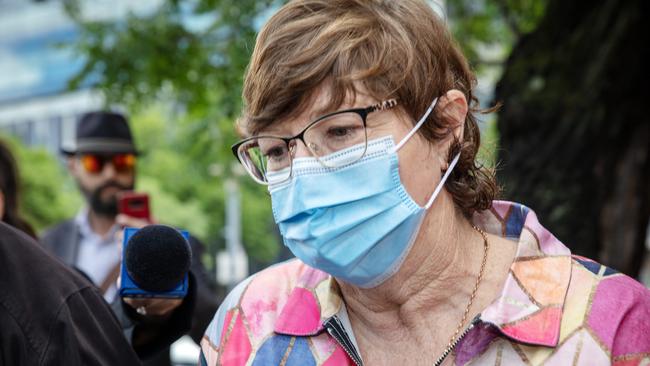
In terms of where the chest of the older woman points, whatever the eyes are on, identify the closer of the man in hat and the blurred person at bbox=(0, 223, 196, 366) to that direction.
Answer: the blurred person

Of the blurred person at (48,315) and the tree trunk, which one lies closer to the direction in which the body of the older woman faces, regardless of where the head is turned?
the blurred person

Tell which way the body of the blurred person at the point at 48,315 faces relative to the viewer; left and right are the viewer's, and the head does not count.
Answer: facing away from the viewer and to the right of the viewer

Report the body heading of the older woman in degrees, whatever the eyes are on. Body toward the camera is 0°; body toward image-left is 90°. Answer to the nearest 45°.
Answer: approximately 45°

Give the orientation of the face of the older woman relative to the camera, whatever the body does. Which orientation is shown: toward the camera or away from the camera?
toward the camera

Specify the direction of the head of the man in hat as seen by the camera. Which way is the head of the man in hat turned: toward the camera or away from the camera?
toward the camera

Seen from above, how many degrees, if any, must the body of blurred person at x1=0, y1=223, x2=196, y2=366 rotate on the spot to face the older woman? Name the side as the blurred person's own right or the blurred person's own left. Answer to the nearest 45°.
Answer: approximately 45° to the blurred person's own right

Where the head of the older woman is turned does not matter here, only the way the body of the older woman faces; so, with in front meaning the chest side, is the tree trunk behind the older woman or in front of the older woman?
behind

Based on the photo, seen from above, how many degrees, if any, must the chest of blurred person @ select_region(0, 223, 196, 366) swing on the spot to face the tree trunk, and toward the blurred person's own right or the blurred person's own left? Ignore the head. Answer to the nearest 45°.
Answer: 0° — they already face it

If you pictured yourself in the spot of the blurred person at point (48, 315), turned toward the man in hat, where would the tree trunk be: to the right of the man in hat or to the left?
right
